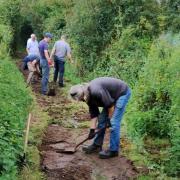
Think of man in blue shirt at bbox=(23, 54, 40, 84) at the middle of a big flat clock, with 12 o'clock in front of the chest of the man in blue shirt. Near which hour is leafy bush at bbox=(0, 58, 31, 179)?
The leafy bush is roughly at 12 o'clock from the man in blue shirt.

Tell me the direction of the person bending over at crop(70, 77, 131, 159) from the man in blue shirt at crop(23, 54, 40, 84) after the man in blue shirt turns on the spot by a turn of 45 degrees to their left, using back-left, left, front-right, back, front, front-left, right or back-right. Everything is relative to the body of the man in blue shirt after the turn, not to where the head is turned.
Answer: front-right

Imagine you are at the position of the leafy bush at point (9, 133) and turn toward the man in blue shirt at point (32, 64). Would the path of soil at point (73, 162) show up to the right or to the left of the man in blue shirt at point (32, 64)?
right
